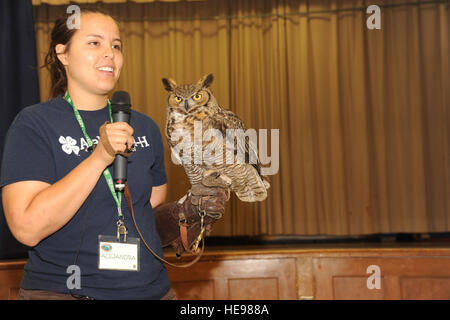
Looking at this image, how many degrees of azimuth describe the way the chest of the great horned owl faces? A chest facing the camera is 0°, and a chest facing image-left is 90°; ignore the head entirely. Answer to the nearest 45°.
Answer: approximately 45°

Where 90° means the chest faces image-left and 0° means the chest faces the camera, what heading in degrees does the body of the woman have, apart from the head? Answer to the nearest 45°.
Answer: approximately 315°
